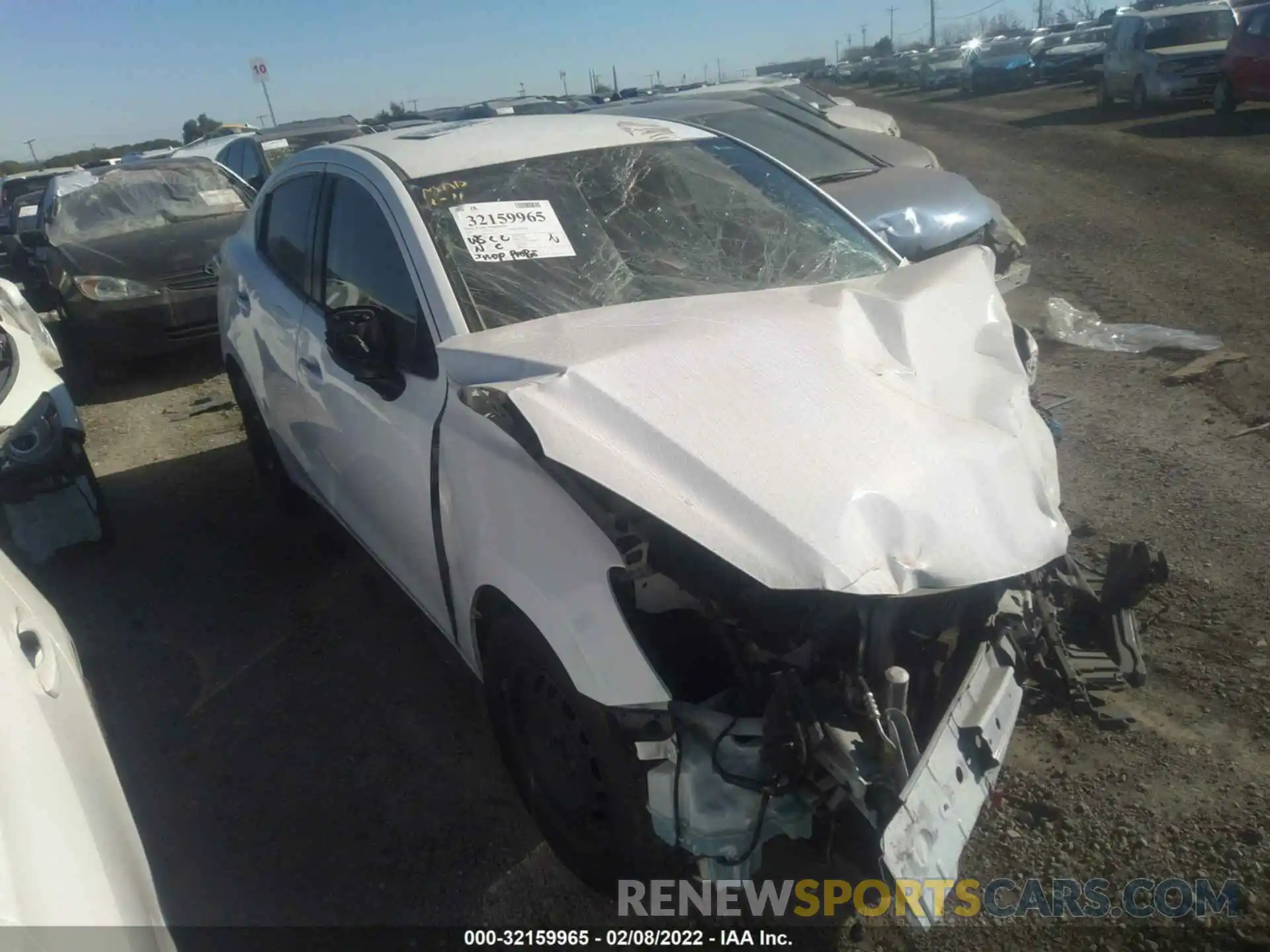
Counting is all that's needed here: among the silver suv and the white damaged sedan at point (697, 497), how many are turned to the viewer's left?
0

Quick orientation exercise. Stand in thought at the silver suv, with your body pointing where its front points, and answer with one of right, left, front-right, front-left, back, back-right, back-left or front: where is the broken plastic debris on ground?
front-right

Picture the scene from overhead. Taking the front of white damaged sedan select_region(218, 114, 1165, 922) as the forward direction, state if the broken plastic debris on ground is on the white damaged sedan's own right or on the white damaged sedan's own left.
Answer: on the white damaged sedan's own left

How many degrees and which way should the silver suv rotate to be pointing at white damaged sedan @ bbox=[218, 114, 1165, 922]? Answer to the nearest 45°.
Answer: approximately 45° to its right
